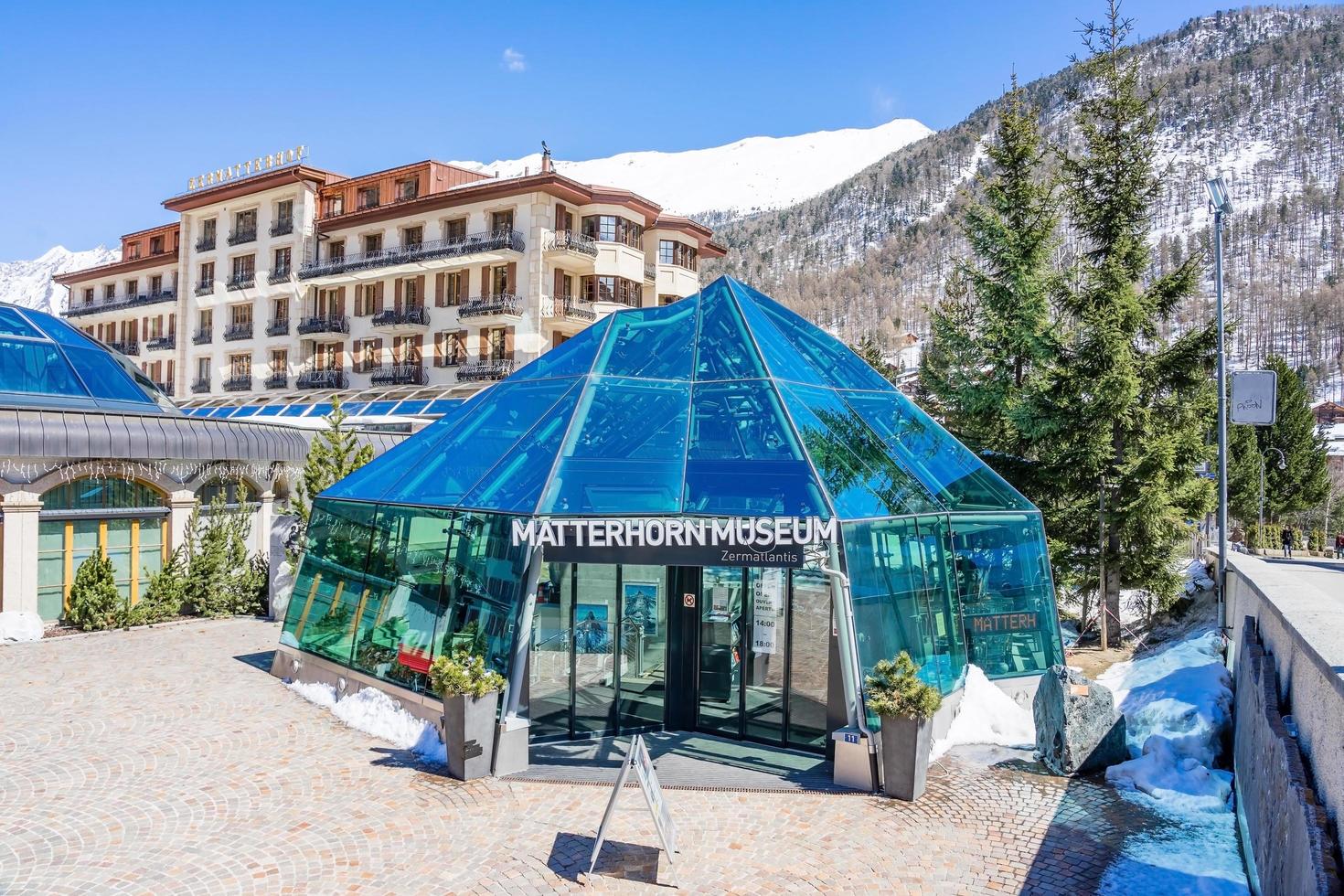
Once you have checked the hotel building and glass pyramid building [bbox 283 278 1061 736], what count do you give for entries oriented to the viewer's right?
0

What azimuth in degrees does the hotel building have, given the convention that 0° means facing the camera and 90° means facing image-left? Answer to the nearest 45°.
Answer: approximately 45°

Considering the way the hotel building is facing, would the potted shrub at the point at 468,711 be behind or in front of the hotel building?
in front

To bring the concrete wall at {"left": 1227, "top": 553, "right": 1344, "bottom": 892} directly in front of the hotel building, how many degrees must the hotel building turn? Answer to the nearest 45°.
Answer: approximately 45° to its left

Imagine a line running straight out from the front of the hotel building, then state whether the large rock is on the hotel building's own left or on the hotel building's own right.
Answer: on the hotel building's own left

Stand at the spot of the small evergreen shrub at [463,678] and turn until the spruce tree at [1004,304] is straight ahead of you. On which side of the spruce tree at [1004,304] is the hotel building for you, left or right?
left

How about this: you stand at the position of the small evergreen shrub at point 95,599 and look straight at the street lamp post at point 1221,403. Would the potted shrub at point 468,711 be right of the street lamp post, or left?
right

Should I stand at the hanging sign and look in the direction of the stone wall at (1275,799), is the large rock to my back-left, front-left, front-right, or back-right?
front-right

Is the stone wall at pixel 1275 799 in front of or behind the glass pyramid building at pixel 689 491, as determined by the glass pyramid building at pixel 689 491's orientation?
in front

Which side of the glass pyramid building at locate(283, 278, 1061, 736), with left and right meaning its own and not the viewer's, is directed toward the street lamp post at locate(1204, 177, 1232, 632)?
left

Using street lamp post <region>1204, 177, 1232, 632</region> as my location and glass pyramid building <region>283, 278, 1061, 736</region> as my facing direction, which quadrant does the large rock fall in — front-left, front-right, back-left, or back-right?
front-left

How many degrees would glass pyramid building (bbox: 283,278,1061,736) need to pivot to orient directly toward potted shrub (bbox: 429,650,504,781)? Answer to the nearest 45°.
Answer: approximately 45° to its right

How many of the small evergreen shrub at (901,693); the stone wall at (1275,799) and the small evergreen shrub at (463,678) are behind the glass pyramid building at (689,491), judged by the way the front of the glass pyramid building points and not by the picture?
0

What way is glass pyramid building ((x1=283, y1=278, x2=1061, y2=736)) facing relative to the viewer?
toward the camera

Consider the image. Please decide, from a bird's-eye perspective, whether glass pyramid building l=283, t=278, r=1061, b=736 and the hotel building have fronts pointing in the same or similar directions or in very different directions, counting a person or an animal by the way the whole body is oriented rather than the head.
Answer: same or similar directions

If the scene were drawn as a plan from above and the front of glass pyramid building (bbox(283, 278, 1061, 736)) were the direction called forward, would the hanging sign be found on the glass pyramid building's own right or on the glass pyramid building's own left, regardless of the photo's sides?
on the glass pyramid building's own left

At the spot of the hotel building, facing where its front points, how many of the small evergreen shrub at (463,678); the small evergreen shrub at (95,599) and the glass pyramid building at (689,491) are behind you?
0
